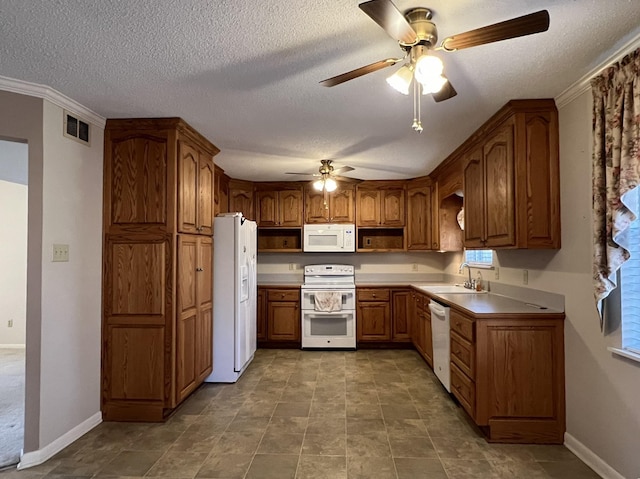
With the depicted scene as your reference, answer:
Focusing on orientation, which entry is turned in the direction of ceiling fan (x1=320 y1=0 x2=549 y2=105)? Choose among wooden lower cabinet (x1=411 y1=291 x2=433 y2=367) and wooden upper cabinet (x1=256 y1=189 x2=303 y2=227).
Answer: the wooden upper cabinet

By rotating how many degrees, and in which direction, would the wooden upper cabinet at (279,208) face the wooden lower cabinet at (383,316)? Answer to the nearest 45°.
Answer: approximately 90° to its left

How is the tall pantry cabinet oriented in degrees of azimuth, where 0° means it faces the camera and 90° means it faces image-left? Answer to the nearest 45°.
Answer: approximately 270°

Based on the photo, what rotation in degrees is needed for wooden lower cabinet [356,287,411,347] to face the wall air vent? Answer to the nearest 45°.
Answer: approximately 45° to its right

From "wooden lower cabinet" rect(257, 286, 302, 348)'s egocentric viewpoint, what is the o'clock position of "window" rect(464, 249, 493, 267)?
The window is roughly at 10 o'clock from the wooden lower cabinet.

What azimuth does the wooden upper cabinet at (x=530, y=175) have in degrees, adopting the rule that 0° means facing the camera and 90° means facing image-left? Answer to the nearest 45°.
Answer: approximately 90°

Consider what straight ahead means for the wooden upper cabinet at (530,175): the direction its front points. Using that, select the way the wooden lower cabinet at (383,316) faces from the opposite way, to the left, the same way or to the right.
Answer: to the left
